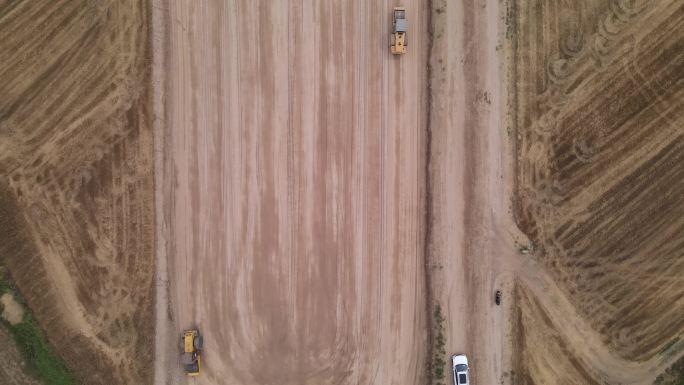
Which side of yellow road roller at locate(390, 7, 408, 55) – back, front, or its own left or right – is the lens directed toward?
back
